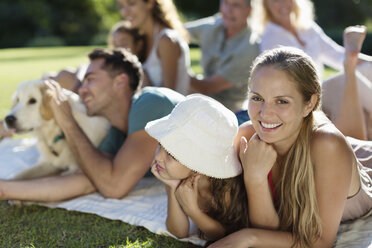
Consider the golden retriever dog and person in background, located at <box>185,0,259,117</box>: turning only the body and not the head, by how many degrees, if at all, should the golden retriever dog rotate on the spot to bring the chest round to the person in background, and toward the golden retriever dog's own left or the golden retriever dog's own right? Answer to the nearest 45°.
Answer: approximately 180°

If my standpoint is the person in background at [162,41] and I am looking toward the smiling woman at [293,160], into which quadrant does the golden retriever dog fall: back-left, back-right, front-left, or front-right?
front-right

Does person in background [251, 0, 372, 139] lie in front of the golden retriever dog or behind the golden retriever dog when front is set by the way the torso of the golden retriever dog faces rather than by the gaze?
behind

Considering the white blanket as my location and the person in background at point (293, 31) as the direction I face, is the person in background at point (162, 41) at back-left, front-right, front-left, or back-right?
front-left

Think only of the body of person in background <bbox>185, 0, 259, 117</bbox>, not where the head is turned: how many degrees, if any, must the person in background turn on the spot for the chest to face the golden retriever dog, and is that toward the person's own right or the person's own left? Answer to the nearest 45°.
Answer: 0° — they already face it

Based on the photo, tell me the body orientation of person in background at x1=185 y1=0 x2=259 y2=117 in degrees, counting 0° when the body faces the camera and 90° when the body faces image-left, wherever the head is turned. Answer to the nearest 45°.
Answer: approximately 45°
